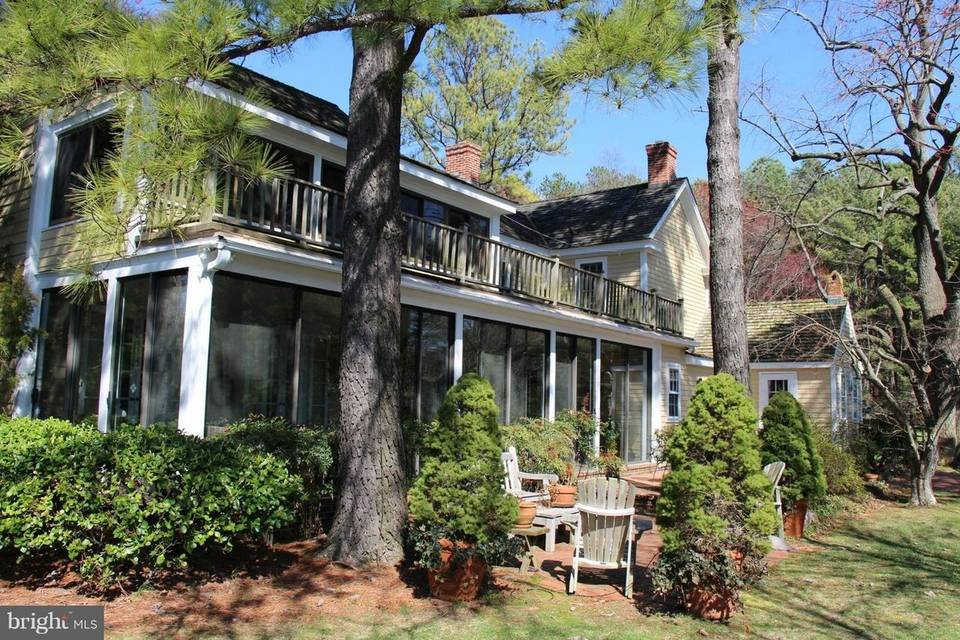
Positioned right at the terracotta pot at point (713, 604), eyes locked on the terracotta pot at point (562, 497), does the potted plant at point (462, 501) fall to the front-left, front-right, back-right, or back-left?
front-left

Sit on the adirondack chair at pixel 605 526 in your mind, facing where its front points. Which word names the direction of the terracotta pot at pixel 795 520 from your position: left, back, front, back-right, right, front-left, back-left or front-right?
front-right

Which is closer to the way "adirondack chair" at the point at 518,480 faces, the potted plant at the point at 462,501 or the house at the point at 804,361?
the house

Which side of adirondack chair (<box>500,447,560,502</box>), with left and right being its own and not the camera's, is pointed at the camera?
right

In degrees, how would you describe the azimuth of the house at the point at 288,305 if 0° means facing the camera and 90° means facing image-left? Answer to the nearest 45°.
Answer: approximately 315°

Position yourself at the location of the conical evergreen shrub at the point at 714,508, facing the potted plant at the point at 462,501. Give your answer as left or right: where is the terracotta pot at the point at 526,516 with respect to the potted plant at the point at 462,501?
right

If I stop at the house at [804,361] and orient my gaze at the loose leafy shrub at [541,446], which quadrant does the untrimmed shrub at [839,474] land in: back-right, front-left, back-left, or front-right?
front-left

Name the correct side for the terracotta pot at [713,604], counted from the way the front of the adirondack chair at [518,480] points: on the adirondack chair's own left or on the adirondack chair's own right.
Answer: on the adirondack chair's own right

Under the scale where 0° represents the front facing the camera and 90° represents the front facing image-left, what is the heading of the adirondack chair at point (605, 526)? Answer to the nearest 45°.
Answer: approximately 180°

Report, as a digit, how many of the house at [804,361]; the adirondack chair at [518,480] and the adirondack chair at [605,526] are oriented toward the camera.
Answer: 1

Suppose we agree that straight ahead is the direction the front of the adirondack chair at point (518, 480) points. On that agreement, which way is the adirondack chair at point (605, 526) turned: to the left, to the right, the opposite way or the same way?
to the left

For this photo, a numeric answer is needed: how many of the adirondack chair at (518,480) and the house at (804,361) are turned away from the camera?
0

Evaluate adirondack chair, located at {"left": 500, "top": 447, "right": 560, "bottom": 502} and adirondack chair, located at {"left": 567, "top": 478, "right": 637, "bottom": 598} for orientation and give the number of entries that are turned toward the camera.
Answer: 0

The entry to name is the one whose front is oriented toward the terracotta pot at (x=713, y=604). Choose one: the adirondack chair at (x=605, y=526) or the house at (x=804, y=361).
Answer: the house

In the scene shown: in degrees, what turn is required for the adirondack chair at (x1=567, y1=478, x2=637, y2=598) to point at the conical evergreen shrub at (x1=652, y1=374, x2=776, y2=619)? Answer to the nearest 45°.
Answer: approximately 135° to its right

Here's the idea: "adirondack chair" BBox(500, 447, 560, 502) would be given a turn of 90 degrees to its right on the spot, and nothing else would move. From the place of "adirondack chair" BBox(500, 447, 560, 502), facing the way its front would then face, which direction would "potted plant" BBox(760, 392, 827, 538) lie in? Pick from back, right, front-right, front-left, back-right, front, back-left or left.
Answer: left

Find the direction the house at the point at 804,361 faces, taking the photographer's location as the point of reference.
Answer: facing the viewer

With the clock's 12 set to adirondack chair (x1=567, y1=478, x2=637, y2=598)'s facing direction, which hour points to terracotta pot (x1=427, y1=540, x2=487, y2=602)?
The terracotta pot is roughly at 8 o'clock from the adirondack chair.
